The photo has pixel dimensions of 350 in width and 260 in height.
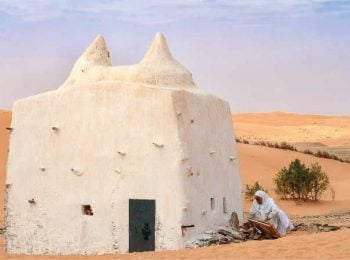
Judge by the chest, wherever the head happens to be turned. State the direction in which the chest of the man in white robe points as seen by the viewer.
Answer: to the viewer's left
